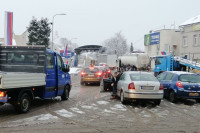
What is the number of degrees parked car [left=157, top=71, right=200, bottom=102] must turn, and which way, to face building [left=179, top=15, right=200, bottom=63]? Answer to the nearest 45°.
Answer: approximately 45° to its right

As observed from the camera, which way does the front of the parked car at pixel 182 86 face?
facing away from the viewer and to the left of the viewer

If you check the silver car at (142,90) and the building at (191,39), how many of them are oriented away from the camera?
1

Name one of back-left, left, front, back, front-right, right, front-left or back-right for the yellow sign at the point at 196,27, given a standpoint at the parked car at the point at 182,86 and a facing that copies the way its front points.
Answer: front-right

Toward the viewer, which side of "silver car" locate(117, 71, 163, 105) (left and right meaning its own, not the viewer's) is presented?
back

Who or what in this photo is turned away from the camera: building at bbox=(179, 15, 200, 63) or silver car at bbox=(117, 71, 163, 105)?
the silver car

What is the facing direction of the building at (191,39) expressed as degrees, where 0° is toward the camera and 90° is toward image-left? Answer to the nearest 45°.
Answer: approximately 45°

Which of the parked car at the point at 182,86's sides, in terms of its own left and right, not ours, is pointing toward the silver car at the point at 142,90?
left

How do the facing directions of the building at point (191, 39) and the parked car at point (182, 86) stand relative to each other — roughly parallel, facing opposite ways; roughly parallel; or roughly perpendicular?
roughly perpendicular

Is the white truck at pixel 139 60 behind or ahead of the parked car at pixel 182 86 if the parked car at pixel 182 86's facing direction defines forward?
ahead

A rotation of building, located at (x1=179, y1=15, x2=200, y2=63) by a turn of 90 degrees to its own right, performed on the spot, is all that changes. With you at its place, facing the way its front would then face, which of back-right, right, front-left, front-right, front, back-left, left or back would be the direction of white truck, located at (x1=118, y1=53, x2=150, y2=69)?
left

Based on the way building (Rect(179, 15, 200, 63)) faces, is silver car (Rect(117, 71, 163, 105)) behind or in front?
in front
